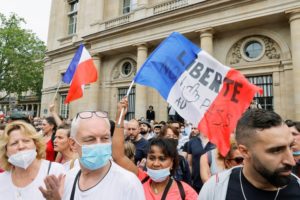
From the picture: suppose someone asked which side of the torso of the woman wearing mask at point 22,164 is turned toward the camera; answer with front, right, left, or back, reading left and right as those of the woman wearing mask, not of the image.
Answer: front

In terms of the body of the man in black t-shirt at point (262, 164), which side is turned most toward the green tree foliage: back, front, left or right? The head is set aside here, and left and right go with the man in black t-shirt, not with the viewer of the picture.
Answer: back

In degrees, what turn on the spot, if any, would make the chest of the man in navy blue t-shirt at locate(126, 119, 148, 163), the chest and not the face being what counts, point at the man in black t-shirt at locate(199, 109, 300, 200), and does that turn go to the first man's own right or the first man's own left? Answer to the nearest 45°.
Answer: approximately 45° to the first man's own left

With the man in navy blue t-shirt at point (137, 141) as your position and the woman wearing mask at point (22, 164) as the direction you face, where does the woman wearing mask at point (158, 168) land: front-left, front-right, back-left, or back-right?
front-left

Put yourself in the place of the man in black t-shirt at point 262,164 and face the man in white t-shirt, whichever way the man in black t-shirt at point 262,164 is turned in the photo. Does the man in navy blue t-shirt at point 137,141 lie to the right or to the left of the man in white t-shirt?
right

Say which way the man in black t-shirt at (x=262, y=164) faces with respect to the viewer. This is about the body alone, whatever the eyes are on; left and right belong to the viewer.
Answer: facing the viewer and to the right of the viewer

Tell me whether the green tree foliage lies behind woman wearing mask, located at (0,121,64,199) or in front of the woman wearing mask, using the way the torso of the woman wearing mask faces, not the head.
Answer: behind

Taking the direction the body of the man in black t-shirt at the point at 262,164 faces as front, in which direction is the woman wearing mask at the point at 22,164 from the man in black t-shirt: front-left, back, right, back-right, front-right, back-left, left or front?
back-right

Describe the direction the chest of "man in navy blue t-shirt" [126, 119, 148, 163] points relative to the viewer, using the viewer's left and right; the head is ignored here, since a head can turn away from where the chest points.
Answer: facing the viewer and to the left of the viewer

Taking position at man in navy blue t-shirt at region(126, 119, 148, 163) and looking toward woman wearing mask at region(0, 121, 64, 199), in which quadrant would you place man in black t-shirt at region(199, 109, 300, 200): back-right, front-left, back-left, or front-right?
front-left

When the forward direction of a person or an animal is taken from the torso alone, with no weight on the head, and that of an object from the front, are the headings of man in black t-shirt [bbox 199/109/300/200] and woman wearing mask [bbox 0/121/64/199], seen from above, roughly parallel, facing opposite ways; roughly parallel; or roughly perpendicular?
roughly parallel

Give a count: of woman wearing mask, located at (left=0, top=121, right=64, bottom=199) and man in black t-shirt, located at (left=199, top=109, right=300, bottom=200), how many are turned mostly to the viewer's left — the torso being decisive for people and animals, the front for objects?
0
